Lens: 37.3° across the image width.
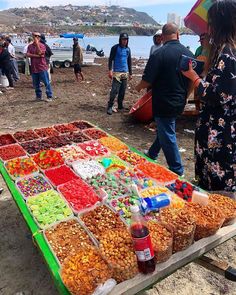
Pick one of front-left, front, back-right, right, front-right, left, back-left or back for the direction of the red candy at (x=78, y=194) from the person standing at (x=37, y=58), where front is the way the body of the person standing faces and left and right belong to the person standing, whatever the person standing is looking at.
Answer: front

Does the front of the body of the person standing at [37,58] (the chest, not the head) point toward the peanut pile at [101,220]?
yes

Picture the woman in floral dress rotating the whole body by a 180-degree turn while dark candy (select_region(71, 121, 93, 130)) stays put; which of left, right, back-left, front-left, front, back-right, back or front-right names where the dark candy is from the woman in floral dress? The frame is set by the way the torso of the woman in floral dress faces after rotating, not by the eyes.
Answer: back

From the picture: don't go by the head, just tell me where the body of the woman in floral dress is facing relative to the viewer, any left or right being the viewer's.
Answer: facing away from the viewer and to the left of the viewer

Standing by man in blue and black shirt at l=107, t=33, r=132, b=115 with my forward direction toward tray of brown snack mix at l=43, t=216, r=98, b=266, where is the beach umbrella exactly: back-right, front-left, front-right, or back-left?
front-left

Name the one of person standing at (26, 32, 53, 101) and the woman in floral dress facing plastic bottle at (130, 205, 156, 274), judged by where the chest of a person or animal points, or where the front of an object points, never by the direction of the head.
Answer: the person standing

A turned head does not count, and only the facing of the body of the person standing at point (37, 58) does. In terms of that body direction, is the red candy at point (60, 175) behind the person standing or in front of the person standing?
in front

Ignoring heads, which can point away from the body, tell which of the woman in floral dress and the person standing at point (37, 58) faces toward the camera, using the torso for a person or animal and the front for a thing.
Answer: the person standing

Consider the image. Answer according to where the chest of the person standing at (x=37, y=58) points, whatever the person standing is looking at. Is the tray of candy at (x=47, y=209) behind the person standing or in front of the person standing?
in front

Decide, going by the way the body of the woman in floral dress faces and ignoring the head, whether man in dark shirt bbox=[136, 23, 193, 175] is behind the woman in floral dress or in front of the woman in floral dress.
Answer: in front

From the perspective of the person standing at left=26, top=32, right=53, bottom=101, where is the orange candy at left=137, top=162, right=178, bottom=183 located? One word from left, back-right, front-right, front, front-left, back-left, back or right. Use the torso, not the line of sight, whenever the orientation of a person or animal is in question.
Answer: front

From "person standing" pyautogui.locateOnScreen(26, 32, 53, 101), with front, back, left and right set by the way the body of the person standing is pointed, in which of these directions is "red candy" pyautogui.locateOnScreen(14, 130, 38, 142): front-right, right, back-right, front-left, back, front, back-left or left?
front

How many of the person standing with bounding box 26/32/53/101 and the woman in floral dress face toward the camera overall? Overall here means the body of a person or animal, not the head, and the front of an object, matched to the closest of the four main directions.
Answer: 1

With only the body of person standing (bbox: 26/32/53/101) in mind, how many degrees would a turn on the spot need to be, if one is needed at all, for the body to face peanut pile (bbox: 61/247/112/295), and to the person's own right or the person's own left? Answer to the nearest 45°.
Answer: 0° — they already face it

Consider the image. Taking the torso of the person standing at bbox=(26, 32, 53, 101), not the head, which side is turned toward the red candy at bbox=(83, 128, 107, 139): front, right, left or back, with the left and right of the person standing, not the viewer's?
front

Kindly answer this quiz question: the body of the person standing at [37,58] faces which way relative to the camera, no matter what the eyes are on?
toward the camera
